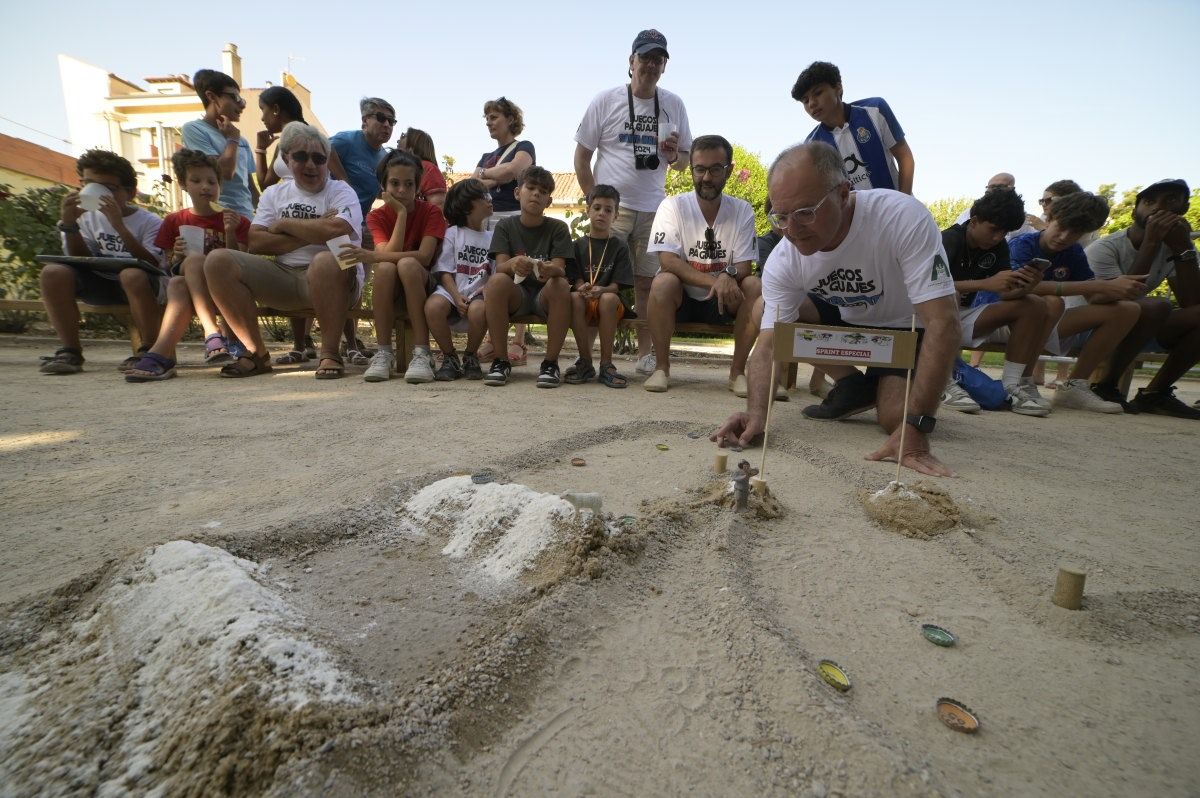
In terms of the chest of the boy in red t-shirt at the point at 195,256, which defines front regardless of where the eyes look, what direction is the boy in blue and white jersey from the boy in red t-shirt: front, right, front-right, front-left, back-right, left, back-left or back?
front-left

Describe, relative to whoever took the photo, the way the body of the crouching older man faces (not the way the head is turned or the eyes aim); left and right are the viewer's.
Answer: facing the viewer and to the left of the viewer

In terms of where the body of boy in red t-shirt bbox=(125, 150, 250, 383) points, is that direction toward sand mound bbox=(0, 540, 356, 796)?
yes

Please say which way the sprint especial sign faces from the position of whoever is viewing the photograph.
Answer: facing the viewer

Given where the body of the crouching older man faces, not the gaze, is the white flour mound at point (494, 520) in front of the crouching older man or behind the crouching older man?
in front

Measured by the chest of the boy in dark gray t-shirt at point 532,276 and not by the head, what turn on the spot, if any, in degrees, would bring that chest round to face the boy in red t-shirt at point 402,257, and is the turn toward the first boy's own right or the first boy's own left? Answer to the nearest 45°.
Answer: approximately 90° to the first boy's own right

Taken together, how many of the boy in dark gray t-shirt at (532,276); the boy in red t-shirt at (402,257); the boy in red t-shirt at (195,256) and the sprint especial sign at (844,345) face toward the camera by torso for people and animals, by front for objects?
4

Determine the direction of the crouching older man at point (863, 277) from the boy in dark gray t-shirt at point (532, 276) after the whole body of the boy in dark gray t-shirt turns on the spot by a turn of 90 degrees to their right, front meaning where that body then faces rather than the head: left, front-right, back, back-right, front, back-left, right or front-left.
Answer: back-left

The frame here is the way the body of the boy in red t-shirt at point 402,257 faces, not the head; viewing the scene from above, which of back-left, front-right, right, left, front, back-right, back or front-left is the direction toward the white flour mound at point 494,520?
front

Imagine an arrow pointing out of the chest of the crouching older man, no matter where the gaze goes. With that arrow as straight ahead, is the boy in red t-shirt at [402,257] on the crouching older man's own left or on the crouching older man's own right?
on the crouching older man's own right

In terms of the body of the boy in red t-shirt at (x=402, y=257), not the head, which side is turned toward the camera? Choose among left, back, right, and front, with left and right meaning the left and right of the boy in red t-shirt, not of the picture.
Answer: front

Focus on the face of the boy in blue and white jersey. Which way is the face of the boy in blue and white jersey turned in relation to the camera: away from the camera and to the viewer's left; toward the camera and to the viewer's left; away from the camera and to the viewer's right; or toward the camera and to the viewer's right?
toward the camera and to the viewer's left

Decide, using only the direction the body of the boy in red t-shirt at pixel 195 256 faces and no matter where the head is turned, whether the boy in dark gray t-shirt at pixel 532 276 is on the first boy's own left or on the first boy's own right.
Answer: on the first boy's own left

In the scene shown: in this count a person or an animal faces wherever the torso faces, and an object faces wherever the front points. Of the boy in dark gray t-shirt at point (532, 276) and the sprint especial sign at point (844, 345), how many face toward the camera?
2

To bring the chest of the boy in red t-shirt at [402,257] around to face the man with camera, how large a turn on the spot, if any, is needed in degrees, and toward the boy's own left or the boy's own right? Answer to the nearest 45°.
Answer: approximately 90° to the boy's own left
